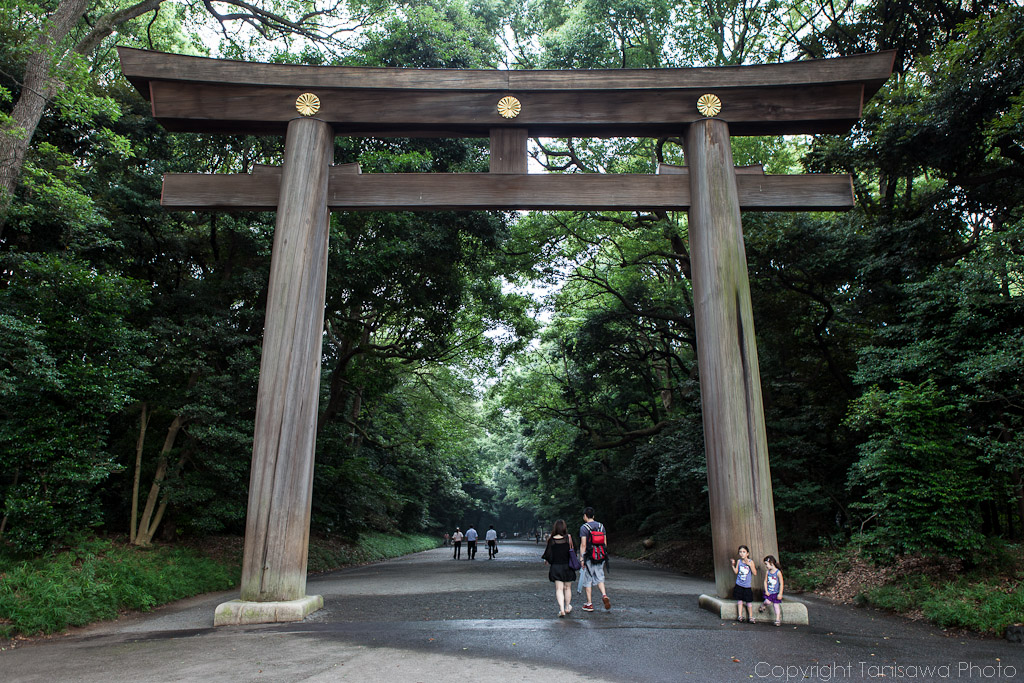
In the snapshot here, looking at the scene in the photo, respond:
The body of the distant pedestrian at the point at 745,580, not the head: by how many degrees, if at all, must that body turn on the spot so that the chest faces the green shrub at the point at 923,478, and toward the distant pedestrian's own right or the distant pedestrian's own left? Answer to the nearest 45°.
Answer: approximately 135° to the distant pedestrian's own left

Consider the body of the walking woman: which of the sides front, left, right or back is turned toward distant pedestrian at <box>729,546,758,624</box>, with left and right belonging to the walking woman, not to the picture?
right

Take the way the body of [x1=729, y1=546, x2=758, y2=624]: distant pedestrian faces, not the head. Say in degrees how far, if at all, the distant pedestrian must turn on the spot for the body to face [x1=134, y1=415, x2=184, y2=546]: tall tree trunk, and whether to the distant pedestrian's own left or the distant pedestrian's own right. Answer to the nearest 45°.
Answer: approximately 90° to the distant pedestrian's own right

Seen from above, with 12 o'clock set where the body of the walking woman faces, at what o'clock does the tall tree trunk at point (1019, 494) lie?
The tall tree trunk is roughly at 2 o'clock from the walking woman.

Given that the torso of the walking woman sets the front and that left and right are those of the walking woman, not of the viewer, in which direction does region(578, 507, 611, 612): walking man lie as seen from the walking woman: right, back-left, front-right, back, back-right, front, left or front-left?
front-right

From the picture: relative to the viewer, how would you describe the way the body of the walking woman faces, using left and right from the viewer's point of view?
facing away from the viewer

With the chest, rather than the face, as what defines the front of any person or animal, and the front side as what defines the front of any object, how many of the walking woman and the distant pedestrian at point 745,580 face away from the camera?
1

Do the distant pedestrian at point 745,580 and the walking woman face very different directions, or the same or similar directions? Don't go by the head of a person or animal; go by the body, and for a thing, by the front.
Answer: very different directions

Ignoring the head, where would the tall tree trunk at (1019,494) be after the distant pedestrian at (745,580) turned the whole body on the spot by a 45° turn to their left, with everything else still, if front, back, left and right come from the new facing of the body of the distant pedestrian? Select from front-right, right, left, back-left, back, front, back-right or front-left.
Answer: left

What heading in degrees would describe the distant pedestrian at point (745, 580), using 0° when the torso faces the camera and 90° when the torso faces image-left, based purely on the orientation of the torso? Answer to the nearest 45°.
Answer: approximately 0°

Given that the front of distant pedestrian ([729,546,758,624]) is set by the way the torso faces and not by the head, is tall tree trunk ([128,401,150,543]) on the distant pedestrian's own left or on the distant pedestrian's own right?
on the distant pedestrian's own right
